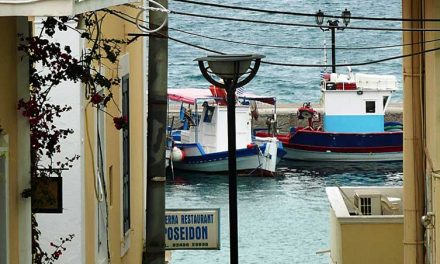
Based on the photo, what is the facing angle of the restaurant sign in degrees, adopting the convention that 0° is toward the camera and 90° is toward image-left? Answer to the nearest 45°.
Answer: approximately 0°

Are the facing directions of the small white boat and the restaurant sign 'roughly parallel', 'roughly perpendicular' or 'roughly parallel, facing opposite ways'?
roughly perpendicular

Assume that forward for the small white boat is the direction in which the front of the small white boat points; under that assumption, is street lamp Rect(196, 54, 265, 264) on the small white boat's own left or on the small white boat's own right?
on the small white boat's own right

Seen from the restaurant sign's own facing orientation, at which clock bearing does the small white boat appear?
The small white boat is roughly at 6 o'clock from the restaurant sign.

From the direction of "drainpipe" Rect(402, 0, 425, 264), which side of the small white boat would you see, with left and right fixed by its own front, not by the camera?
right

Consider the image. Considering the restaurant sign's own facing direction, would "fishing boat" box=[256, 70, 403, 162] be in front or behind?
behind

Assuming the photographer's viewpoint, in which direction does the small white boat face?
facing to the right of the viewer

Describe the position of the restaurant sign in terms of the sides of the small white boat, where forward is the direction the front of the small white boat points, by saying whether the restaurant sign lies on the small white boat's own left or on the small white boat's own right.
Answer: on the small white boat's own right

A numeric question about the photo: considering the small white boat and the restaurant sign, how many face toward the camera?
1
